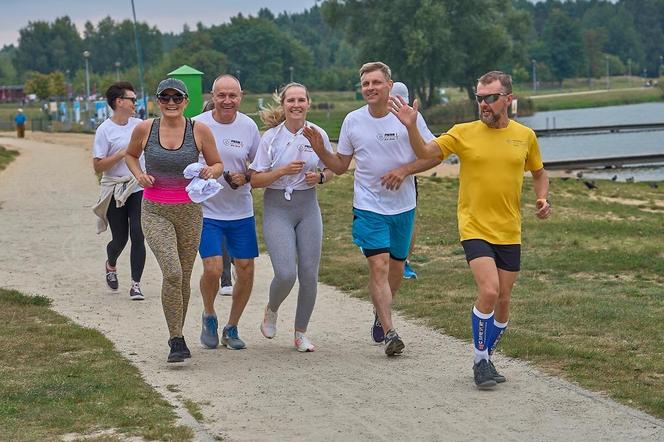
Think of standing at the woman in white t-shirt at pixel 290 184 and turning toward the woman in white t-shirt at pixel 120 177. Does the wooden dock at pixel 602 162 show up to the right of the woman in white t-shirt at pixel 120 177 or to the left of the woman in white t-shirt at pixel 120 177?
right

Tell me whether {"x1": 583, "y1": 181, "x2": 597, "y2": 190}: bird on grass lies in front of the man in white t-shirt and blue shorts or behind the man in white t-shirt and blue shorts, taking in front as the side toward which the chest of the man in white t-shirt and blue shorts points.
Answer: behind

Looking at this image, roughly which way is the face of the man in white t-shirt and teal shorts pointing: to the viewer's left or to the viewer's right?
to the viewer's left

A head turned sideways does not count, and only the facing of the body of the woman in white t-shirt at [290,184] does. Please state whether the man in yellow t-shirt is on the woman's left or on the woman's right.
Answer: on the woman's left

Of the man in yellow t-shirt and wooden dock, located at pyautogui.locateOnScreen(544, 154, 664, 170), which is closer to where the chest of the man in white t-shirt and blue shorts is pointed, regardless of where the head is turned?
the man in yellow t-shirt

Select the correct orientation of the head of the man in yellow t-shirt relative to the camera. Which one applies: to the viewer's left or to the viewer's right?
to the viewer's left

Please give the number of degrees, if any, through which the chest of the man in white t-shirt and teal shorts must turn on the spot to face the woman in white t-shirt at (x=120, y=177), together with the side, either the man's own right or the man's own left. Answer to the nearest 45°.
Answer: approximately 135° to the man's own right

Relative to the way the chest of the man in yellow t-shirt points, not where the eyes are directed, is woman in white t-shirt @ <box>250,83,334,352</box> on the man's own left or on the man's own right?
on the man's own right

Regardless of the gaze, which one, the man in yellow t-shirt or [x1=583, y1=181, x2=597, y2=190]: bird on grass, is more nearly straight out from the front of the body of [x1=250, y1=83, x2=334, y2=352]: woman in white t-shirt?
the man in yellow t-shirt

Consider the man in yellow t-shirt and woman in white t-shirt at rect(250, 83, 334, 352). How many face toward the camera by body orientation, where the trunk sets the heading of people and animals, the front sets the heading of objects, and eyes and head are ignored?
2

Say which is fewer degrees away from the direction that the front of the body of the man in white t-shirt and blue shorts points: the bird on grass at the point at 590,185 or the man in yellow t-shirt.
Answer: the man in yellow t-shirt

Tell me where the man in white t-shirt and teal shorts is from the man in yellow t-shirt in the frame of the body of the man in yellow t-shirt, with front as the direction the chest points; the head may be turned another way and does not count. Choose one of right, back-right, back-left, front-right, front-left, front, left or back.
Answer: back-right
